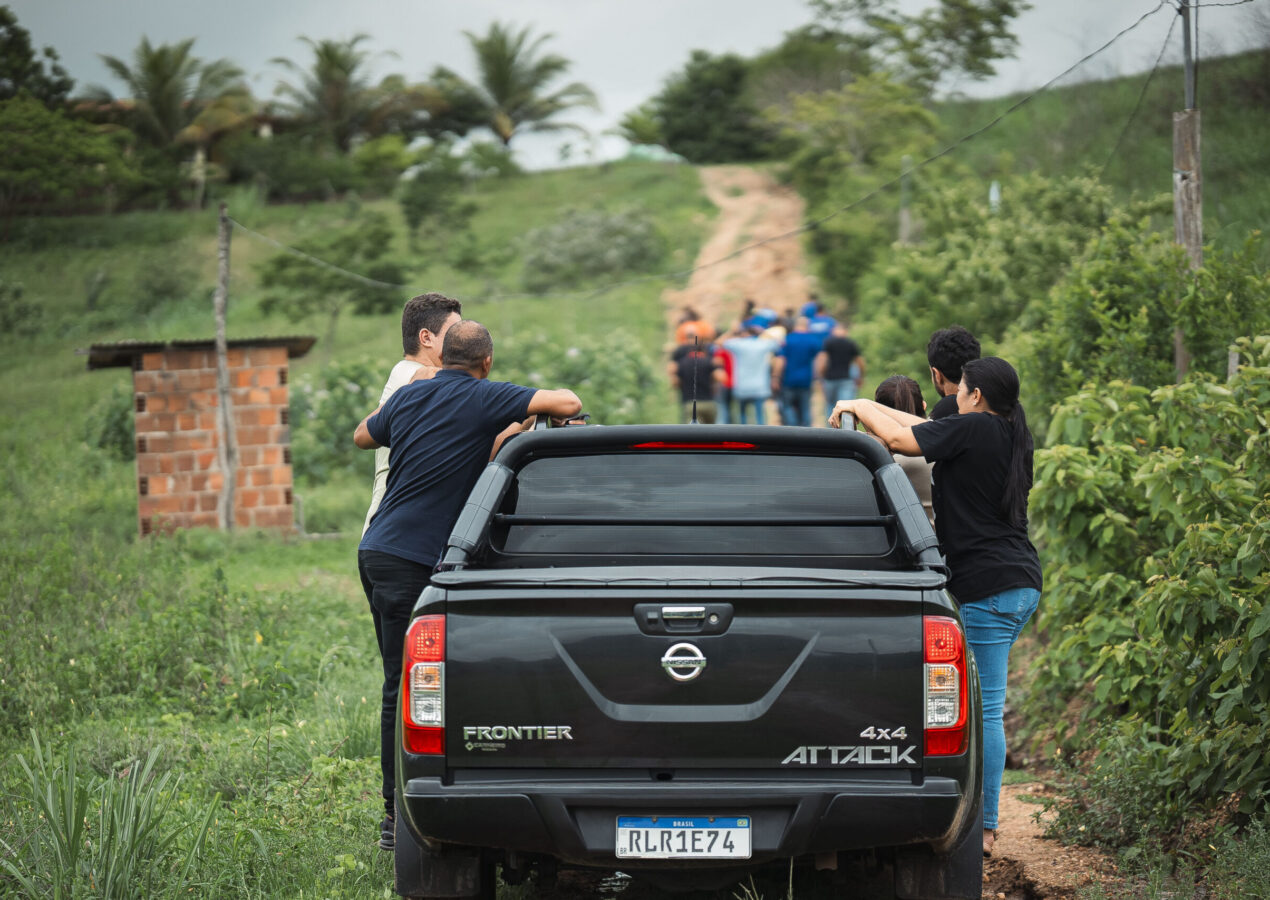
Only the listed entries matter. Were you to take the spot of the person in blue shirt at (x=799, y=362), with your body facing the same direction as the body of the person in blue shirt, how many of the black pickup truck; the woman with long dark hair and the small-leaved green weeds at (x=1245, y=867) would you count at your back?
3

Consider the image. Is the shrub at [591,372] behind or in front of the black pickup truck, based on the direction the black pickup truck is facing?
in front

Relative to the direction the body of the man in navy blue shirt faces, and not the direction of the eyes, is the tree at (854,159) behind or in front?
in front

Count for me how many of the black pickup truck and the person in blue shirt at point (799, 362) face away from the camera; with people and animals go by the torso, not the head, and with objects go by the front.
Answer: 2

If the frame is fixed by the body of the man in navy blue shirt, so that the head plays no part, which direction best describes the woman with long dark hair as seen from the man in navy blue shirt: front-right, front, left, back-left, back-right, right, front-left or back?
front-right

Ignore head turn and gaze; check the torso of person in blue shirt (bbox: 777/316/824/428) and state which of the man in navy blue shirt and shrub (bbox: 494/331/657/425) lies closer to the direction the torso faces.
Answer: the shrub

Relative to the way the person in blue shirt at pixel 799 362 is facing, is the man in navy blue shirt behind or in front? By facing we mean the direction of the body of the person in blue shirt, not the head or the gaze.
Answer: behind

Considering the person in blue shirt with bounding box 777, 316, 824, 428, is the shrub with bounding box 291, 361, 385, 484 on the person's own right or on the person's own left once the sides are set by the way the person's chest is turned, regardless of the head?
on the person's own left

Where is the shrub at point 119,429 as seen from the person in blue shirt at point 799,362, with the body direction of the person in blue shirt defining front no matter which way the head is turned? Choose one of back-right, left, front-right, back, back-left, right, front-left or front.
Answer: left

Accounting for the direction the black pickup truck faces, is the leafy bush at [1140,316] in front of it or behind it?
in front

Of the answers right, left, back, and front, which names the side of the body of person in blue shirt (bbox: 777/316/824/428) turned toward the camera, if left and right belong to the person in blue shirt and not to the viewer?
back

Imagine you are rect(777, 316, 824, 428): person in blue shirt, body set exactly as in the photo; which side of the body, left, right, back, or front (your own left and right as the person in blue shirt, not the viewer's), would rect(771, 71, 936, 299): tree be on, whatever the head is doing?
front

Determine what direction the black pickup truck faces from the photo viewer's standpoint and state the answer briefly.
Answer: facing away from the viewer

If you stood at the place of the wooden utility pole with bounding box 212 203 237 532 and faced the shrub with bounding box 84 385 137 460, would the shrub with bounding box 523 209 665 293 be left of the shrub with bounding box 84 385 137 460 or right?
right
